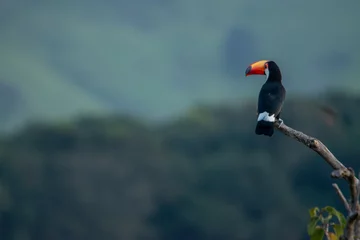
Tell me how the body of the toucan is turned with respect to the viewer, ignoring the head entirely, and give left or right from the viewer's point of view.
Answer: facing away from the viewer and to the right of the viewer
